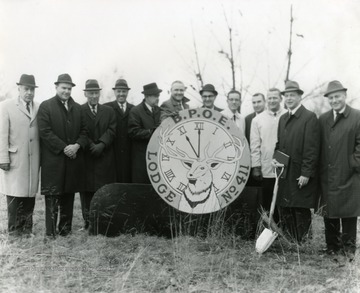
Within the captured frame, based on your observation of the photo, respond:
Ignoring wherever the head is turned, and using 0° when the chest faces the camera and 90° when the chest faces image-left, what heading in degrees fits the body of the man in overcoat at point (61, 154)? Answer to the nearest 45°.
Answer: approximately 315°

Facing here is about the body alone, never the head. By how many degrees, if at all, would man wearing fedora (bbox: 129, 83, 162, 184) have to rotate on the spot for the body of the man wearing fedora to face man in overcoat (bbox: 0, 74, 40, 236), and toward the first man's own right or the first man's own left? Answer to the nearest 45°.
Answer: approximately 90° to the first man's own right

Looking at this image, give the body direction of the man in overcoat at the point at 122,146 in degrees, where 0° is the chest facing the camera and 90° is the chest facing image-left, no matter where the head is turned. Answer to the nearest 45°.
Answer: approximately 0°

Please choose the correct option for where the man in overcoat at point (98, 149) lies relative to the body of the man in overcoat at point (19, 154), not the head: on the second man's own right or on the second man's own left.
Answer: on the second man's own left

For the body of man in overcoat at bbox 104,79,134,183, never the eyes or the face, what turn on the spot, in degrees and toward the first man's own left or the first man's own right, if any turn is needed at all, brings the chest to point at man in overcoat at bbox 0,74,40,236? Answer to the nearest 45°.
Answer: approximately 45° to the first man's own right

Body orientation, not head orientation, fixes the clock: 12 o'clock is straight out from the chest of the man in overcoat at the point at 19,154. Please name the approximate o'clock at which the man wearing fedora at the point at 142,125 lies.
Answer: The man wearing fedora is roughly at 10 o'clock from the man in overcoat.

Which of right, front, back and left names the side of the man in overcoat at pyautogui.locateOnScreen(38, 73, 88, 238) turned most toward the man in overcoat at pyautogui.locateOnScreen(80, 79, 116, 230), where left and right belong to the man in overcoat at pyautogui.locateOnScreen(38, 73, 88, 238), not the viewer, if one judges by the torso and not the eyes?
left

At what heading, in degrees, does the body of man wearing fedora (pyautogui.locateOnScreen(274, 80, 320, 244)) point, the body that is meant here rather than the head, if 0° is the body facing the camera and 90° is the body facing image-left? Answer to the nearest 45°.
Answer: approximately 45°

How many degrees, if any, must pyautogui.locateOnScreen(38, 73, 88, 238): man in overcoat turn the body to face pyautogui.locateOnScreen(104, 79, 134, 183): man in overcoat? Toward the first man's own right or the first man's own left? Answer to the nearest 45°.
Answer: approximately 90° to the first man's own left

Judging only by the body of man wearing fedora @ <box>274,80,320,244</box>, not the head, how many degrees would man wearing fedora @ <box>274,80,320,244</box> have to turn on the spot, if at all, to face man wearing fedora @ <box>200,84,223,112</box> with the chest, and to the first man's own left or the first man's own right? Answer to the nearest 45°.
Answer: approximately 90° to the first man's own right
